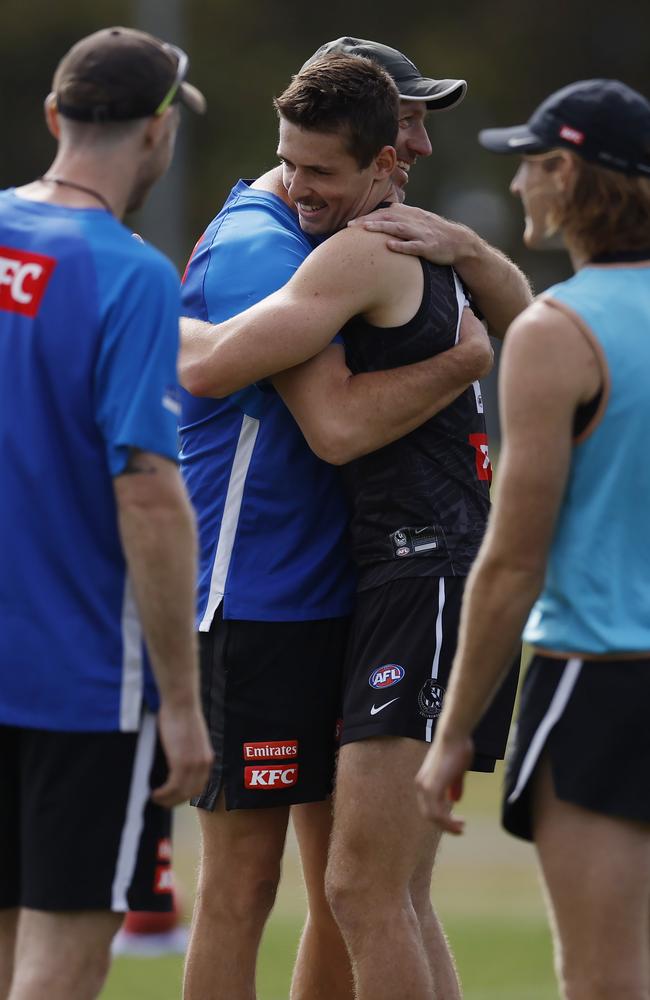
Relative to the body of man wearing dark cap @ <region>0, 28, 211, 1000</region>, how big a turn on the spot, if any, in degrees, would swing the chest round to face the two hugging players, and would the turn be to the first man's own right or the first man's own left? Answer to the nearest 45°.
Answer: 0° — they already face them

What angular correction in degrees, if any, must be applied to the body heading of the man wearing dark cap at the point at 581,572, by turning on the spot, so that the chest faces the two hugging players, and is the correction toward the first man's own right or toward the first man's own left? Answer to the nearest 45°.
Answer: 0° — they already face them

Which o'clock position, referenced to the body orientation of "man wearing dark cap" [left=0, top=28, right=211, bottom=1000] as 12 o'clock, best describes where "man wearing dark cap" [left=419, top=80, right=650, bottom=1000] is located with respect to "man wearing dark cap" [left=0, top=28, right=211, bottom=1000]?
"man wearing dark cap" [left=419, top=80, right=650, bottom=1000] is roughly at 2 o'clock from "man wearing dark cap" [left=0, top=28, right=211, bottom=1000].

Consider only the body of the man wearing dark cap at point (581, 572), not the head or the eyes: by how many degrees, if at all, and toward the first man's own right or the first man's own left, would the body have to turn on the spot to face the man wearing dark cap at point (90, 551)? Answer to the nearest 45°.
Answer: approximately 45° to the first man's own left

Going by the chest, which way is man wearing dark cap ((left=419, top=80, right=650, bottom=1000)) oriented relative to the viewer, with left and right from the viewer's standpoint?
facing away from the viewer and to the left of the viewer

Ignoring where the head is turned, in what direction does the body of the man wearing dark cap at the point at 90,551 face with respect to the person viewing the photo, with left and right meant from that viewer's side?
facing away from the viewer and to the right of the viewer
